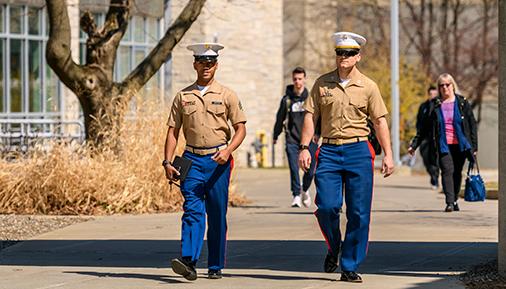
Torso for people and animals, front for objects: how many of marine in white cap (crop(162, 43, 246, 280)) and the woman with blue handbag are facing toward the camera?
2

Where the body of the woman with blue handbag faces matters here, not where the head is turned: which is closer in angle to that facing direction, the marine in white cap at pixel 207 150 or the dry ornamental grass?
the marine in white cap

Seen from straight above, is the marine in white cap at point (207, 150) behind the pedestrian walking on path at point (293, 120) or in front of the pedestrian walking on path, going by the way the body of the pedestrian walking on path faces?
in front

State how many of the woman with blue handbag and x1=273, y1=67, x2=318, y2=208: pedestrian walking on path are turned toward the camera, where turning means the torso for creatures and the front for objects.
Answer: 2

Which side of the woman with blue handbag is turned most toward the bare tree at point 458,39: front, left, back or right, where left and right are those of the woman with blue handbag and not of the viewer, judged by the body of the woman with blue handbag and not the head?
back

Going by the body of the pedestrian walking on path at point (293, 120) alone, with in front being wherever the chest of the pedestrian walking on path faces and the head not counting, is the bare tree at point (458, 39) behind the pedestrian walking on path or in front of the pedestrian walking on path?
behind

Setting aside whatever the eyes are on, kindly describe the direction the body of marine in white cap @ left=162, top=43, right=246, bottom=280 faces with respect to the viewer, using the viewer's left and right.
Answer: facing the viewer

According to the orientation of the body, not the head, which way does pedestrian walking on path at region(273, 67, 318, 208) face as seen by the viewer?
toward the camera

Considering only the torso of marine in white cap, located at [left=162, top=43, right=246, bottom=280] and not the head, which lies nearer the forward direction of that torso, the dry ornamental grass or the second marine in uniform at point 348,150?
the second marine in uniform

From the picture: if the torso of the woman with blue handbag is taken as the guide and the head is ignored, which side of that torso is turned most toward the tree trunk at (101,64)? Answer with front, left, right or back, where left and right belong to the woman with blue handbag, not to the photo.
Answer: right

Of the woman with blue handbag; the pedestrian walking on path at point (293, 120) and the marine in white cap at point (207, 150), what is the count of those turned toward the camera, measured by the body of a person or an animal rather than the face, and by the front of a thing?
3

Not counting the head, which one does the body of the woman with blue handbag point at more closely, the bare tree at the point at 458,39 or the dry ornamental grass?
the dry ornamental grass
